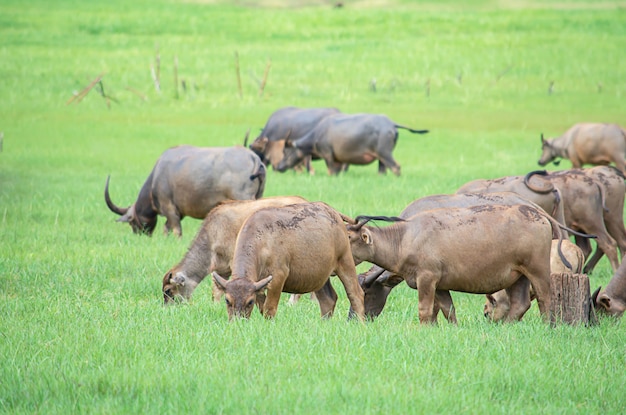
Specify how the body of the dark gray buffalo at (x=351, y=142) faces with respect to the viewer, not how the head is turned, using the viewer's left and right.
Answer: facing to the left of the viewer

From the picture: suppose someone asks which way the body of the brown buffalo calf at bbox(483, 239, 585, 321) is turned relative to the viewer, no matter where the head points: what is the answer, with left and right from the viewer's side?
facing to the left of the viewer

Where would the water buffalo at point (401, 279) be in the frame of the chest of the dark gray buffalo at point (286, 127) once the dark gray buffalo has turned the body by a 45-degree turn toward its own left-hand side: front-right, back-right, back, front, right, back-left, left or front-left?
front-left

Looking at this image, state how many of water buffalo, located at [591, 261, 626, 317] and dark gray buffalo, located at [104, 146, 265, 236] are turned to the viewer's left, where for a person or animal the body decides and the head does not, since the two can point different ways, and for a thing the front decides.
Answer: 2

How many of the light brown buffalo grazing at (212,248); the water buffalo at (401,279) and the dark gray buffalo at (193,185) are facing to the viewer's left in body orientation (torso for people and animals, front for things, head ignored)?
3

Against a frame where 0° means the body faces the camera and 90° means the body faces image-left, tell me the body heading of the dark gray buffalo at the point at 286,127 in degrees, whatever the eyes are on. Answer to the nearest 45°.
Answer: approximately 90°

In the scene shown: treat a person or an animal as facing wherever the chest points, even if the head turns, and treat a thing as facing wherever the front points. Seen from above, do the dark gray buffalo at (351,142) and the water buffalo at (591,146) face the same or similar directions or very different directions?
same or similar directions

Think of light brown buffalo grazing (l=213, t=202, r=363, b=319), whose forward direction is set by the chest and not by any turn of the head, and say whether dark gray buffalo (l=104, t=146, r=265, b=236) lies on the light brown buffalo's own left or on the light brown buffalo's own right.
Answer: on the light brown buffalo's own right

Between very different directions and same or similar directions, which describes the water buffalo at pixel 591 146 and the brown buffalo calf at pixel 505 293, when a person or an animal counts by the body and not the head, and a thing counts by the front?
same or similar directions

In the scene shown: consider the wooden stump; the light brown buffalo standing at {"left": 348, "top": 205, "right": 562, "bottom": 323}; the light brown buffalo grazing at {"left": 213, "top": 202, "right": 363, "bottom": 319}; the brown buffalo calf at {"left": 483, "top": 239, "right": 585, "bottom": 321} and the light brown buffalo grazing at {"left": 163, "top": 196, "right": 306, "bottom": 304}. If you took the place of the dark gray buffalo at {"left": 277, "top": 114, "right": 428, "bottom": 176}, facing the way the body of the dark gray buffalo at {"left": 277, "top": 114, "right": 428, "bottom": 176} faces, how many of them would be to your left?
5

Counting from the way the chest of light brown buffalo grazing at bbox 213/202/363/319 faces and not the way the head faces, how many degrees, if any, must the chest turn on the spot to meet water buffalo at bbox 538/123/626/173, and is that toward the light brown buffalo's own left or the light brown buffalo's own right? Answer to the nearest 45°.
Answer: approximately 180°

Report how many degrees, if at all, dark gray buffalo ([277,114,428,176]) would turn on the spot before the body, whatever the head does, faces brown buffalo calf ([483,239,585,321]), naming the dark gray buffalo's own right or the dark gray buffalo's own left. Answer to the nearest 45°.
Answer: approximately 90° to the dark gray buffalo's own left

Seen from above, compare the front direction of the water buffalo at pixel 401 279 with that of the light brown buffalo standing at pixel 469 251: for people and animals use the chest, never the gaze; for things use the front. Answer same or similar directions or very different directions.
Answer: same or similar directions

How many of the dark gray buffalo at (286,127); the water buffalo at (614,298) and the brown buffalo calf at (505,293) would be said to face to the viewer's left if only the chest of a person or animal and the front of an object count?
3

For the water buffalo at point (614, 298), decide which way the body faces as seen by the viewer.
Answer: to the viewer's left

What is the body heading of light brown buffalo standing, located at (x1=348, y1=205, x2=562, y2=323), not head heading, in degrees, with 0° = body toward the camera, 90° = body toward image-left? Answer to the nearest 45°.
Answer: approximately 90°

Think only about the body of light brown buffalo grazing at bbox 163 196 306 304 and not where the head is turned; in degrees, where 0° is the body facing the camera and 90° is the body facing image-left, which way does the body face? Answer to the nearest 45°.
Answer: approximately 90°

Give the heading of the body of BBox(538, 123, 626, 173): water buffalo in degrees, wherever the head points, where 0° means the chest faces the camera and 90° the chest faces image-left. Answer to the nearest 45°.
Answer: approximately 90°
